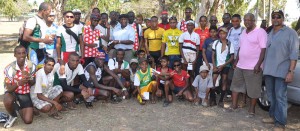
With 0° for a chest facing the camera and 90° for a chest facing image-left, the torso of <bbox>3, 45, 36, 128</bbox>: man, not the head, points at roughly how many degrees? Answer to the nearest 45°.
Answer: approximately 0°

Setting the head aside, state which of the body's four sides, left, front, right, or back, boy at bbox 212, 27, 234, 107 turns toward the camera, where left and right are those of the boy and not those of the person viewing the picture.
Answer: front

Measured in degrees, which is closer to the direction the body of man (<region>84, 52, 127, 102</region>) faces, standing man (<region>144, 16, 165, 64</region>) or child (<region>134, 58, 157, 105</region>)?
the child

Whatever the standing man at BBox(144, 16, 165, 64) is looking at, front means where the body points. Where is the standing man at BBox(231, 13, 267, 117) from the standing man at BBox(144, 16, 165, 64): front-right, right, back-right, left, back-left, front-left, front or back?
front-left

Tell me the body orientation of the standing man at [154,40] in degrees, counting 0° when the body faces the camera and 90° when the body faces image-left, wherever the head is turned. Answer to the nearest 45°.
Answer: approximately 0°

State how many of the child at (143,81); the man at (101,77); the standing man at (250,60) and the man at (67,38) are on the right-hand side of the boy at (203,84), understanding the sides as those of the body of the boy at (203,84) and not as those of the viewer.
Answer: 3

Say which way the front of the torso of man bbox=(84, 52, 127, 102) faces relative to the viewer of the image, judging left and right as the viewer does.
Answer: facing the viewer and to the right of the viewer

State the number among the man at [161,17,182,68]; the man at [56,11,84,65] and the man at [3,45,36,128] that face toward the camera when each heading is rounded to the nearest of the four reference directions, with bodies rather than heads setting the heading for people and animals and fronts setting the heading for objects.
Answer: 3

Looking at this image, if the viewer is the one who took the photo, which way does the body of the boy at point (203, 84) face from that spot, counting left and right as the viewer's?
facing the viewer

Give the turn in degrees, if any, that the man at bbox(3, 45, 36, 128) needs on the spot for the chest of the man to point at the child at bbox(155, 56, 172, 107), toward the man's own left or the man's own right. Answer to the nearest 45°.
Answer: approximately 90° to the man's own left

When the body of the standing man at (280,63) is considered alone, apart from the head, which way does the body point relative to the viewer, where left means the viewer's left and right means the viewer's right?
facing the viewer and to the left of the viewer

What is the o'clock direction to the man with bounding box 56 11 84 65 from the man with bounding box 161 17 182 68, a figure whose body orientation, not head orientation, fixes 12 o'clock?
the man with bounding box 56 11 84 65 is roughly at 2 o'clock from the man with bounding box 161 17 182 68.

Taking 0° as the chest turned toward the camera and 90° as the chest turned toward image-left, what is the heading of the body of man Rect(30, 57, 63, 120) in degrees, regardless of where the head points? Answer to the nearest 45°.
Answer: approximately 315°

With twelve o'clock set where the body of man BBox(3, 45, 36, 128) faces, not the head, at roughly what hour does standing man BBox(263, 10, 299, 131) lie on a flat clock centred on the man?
The standing man is roughly at 10 o'clock from the man.

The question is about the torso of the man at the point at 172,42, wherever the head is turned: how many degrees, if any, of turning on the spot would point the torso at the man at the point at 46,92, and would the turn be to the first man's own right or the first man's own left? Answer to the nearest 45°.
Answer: approximately 45° to the first man's own right
